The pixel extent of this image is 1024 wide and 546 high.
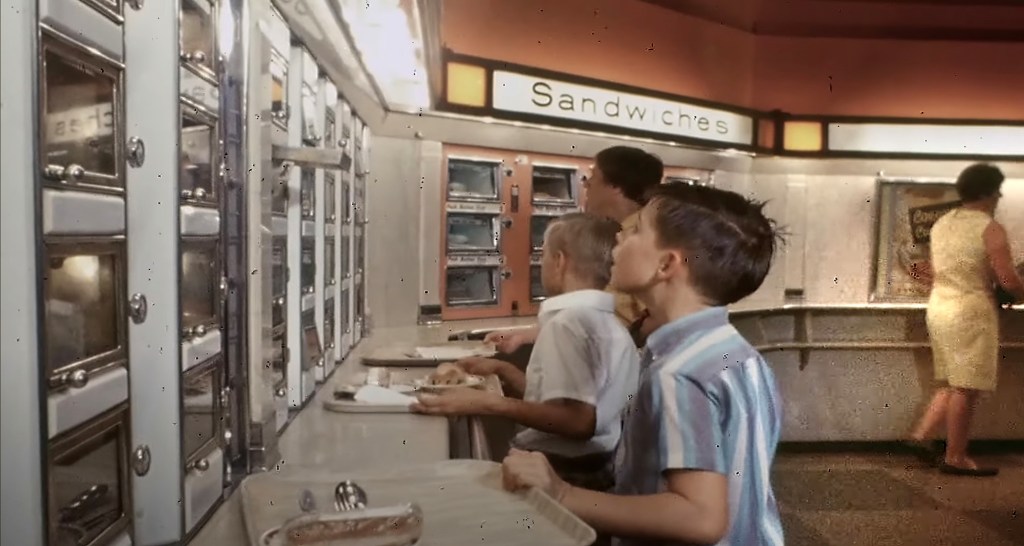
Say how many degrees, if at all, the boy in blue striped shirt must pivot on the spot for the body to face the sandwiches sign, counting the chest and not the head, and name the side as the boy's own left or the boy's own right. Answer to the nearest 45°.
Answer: approximately 90° to the boy's own right

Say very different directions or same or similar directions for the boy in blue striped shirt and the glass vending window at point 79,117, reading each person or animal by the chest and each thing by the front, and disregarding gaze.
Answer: very different directions

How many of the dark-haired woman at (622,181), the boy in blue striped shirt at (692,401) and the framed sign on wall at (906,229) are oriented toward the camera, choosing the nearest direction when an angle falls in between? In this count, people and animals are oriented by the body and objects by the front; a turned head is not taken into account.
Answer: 1

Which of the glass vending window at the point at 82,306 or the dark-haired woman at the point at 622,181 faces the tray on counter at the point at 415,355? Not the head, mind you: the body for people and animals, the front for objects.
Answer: the dark-haired woman

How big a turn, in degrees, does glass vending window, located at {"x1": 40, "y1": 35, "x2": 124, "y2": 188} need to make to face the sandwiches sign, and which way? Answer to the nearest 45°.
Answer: approximately 90° to its left

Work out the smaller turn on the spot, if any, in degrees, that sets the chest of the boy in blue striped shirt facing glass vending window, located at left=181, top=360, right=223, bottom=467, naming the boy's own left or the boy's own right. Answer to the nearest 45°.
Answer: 0° — they already face it

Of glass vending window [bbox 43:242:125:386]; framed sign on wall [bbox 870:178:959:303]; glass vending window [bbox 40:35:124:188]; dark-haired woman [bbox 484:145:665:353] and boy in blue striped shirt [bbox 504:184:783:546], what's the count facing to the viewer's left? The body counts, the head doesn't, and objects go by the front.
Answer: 2

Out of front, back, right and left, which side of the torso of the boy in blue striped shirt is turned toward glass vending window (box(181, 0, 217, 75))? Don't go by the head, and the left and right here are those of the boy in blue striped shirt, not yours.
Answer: front

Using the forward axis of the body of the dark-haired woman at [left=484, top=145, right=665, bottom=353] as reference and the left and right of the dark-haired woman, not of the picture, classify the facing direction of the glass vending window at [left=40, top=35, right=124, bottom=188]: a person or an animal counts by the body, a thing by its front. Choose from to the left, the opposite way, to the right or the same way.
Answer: the opposite way

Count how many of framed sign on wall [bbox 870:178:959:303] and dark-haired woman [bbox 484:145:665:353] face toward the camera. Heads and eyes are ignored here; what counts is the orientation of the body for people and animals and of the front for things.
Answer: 1

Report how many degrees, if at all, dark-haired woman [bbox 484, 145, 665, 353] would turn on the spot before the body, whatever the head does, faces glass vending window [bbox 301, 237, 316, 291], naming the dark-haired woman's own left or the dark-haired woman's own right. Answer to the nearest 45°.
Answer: approximately 45° to the dark-haired woman's own left

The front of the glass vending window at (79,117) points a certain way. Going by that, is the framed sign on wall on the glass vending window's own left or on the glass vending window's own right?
on the glass vending window's own left

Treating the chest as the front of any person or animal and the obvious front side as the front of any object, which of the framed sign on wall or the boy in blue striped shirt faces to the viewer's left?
the boy in blue striped shirt

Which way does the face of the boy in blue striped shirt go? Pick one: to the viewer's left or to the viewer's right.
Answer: to the viewer's left

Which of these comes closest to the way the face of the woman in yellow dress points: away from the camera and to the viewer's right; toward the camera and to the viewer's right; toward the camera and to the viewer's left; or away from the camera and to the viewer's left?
away from the camera and to the viewer's right

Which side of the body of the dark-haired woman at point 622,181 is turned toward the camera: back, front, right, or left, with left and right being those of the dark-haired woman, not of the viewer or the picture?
left

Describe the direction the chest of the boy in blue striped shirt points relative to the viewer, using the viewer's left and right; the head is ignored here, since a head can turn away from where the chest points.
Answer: facing to the left of the viewer

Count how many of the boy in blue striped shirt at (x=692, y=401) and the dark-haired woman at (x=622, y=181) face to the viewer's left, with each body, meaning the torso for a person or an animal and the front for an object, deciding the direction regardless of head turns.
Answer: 2

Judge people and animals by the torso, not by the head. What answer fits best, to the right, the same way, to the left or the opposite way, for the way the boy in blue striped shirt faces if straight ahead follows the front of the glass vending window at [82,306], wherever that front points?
the opposite way

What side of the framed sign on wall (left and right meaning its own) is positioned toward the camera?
front
